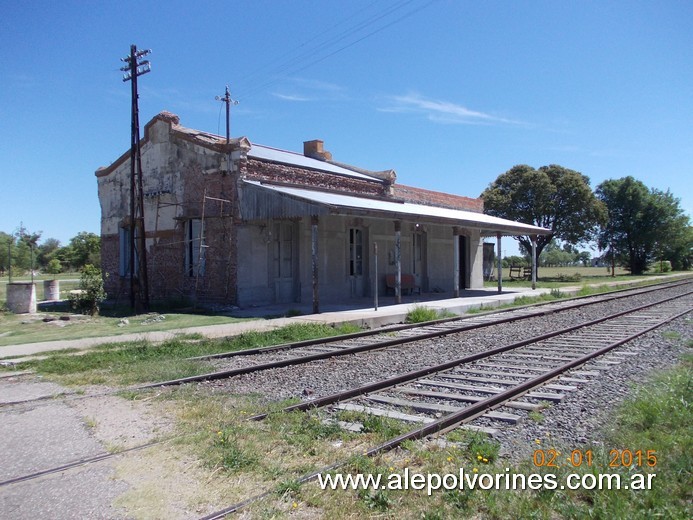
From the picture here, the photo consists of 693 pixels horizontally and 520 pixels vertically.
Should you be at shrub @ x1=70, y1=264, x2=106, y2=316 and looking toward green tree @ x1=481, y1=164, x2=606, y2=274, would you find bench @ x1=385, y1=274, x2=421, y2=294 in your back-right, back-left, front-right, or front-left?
front-right

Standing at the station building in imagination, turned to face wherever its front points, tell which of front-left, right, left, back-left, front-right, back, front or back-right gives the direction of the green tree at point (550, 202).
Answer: left

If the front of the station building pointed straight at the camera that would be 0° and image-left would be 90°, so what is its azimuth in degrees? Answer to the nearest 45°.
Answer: approximately 315°

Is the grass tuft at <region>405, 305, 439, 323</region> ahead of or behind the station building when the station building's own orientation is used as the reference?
ahead

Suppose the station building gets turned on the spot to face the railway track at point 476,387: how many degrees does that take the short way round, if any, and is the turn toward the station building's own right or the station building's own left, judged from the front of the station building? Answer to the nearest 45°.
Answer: approximately 45° to the station building's own right

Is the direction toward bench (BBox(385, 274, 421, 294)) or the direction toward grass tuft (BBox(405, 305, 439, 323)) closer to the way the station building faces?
the grass tuft

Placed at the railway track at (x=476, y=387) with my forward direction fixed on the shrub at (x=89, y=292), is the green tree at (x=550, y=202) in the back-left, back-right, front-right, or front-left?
front-right
